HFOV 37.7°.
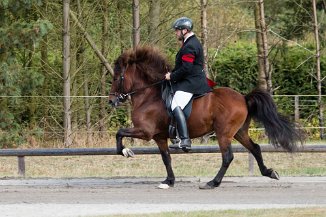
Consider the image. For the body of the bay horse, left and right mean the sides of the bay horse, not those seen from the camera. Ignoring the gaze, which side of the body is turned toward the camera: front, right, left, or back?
left

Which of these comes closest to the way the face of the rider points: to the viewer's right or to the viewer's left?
to the viewer's left

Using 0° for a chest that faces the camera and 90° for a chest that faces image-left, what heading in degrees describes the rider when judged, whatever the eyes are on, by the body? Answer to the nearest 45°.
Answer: approximately 90°
